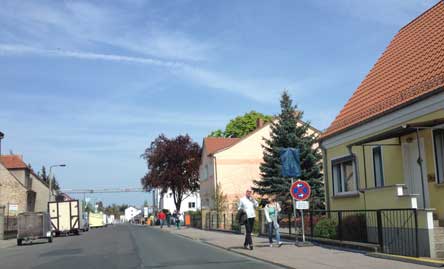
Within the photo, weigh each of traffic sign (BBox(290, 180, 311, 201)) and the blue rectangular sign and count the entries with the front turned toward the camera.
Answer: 2

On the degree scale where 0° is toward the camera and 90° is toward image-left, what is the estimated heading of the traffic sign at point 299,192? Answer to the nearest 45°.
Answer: approximately 0°

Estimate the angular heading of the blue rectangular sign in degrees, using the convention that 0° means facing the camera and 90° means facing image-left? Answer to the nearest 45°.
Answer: approximately 0°

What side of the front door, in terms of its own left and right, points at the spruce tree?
right

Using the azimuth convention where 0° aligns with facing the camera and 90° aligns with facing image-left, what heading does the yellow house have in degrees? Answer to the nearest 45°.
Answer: approximately 45°

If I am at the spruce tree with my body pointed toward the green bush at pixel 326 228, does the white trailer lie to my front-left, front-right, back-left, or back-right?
back-right

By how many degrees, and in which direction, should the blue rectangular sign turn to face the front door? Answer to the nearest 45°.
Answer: approximately 45° to its left

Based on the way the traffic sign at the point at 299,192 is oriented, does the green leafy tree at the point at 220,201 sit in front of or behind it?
behind

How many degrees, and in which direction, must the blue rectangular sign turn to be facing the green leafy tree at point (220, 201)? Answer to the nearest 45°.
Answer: approximately 180°
